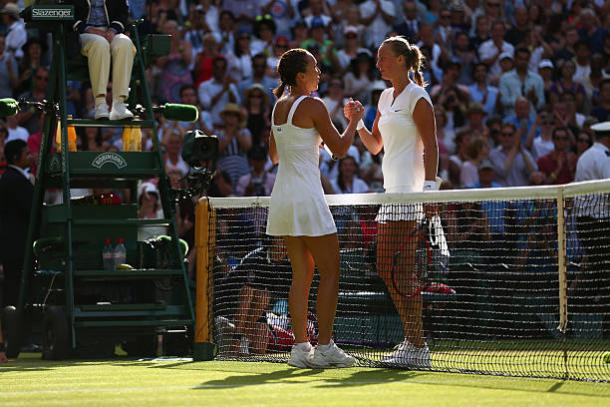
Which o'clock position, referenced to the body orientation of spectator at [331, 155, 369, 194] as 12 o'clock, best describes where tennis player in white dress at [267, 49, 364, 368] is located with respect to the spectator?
The tennis player in white dress is roughly at 12 o'clock from the spectator.

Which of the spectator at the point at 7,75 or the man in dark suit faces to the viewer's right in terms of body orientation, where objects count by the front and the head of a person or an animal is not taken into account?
the man in dark suit

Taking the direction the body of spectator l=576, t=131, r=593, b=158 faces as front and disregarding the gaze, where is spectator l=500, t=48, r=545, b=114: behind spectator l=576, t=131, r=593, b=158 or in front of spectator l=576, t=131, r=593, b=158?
behind

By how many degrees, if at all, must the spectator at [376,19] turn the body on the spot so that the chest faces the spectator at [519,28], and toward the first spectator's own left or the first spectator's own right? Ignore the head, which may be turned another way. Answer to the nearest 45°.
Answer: approximately 90° to the first spectator's own left
